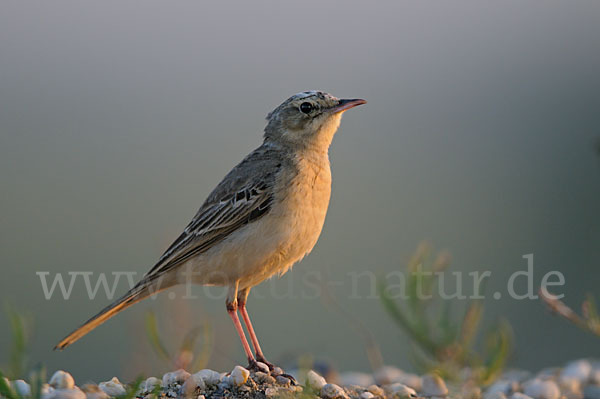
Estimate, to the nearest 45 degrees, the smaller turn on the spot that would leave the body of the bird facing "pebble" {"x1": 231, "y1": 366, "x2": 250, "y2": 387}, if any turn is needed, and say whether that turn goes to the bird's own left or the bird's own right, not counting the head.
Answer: approximately 90° to the bird's own right

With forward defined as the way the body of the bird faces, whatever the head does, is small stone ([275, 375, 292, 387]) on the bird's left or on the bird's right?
on the bird's right

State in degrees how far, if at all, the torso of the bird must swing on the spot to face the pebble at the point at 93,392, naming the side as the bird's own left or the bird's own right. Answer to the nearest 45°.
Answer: approximately 135° to the bird's own right

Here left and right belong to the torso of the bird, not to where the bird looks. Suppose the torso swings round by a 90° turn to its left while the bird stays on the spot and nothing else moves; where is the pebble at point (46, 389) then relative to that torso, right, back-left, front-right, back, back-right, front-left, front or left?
back-left

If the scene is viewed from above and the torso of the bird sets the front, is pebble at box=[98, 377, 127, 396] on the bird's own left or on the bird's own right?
on the bird's own right

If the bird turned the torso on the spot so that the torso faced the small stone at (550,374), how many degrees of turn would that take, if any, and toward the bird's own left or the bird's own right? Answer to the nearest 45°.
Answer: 0° — it already faces it

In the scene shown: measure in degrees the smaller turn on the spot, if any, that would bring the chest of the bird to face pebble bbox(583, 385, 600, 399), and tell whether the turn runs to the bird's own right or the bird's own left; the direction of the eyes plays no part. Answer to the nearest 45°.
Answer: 0° — it already faces it

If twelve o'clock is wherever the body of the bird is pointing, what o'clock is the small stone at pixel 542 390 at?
The small stone is roughly at 1 o'clock from the bird.

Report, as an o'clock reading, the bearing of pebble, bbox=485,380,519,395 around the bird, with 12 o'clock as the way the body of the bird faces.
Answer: The pebble is roughly at 11 o'clock from the bird.

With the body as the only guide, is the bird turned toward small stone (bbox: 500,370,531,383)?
yes

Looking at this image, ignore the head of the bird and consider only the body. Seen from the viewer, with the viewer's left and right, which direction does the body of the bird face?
facing to the right of the viewer
